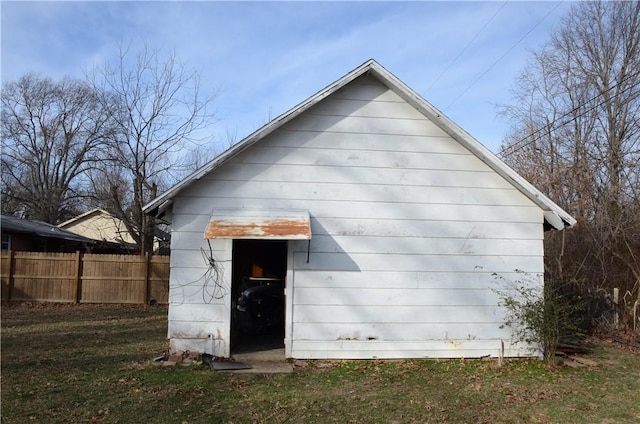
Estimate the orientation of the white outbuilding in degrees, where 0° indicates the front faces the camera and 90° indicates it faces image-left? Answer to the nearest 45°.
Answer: approximately 0°

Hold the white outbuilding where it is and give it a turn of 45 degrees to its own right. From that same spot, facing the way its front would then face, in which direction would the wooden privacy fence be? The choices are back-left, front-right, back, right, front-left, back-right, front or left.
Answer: right
